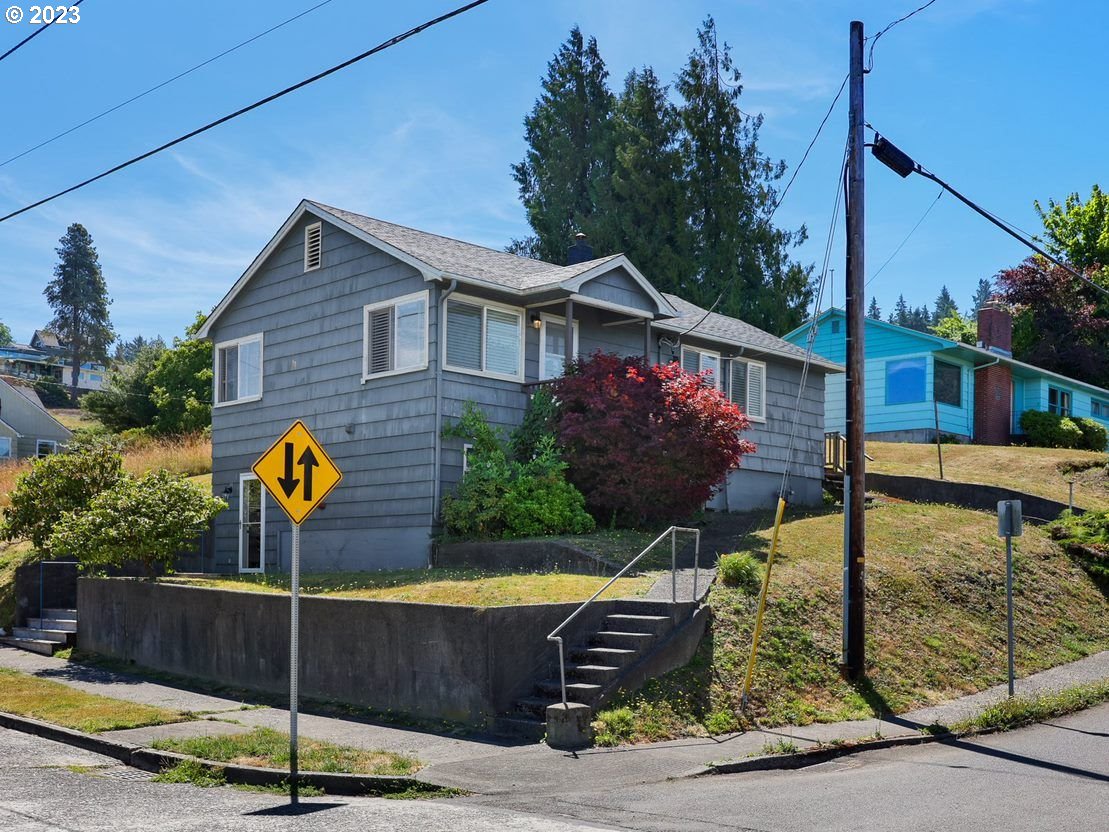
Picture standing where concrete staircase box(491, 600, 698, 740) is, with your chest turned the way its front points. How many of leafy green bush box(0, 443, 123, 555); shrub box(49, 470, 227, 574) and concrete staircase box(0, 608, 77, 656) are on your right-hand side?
3

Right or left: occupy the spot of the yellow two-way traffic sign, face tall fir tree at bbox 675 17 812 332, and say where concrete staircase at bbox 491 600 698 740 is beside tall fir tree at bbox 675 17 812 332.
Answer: right

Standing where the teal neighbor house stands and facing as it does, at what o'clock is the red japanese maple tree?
The red japanese maple tree is roughly at 2 o'clock from the teal neighbor house.

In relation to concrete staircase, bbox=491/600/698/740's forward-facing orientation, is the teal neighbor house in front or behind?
behind

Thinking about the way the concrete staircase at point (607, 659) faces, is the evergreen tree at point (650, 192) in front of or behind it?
behind

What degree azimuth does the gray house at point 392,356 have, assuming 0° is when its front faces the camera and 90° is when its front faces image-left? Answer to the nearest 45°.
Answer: approximately 315°

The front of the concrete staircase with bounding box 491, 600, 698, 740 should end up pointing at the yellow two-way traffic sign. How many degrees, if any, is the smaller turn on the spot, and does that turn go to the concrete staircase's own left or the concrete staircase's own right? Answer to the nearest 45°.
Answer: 0° — it already faces it

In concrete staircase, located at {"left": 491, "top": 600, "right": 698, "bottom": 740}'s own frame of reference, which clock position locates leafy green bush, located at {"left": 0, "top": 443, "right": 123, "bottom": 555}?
The leafy green bush is roughly at 3 o'clock from the concrete staircase.

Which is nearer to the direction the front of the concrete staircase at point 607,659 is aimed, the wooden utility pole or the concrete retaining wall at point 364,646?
the concrete retaining wall

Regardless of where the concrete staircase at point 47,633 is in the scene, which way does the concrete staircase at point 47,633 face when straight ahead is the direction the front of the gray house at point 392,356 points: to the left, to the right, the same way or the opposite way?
to the right
